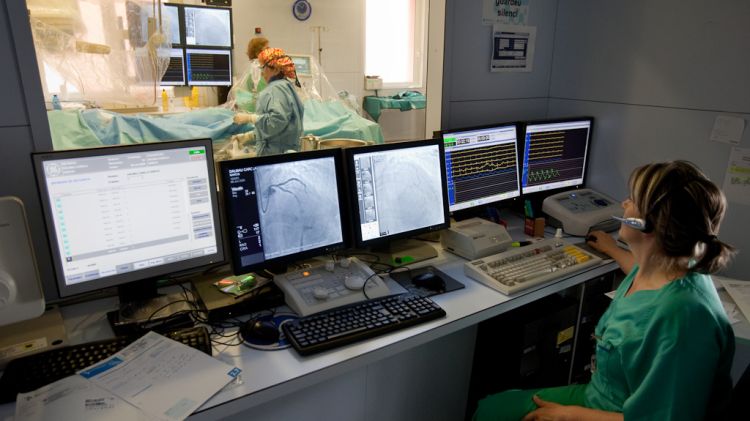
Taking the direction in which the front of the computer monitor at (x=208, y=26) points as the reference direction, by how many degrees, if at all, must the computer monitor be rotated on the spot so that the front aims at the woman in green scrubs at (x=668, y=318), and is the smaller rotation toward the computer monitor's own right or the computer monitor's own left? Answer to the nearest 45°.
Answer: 0° — it already faces them

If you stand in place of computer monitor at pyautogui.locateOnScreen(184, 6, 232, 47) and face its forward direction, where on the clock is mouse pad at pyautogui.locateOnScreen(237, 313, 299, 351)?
The mouse pad is roughly at 12 o'clock from the computer monitor.

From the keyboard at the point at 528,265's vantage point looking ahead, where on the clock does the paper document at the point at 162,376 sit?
The paper document is roughly at 3 o'clock from the keyboard.

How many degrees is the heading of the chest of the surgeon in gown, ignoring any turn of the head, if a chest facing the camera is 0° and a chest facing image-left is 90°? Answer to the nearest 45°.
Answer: approximately 90°

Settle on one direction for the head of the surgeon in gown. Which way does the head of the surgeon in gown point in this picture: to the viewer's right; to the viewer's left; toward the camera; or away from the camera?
to the viewer's left

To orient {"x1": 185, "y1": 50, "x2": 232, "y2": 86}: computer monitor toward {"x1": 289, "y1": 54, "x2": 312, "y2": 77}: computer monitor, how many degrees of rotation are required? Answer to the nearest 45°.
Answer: approximately 90° to its left

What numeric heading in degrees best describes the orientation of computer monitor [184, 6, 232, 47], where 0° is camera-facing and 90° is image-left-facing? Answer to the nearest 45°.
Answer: approximately 0°

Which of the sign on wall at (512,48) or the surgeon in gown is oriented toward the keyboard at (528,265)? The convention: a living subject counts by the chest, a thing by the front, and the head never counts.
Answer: the sign on wall

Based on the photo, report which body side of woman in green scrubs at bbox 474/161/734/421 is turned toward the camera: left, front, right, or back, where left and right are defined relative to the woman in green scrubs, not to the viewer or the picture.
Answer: left

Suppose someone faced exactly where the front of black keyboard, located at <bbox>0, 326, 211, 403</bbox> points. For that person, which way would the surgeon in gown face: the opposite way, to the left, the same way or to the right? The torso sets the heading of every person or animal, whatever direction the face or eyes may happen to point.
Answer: to the right

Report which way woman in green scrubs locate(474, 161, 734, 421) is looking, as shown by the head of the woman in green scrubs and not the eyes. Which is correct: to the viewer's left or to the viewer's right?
to the viewer's left

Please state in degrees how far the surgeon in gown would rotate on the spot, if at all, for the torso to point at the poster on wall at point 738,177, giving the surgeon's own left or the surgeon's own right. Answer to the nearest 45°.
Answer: approximately 135° to the surgeon's own left

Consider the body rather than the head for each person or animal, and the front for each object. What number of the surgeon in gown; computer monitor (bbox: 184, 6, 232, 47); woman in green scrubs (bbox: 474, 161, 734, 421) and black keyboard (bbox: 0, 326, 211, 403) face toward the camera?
2
